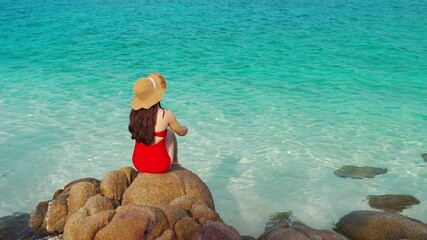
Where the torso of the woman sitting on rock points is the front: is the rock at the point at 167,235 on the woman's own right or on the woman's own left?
on the woman's own right

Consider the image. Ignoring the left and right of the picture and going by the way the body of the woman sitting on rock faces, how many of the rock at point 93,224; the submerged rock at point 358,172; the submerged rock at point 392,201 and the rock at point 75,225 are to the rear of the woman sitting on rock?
2

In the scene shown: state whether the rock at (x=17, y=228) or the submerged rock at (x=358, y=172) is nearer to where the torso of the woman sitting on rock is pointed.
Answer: the submerged rock

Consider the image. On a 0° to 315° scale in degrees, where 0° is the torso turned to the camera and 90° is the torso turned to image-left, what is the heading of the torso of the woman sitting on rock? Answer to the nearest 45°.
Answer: approximately 225°

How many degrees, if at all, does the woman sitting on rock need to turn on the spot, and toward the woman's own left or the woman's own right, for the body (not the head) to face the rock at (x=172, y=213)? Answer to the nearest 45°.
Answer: approximately 135° to the woman's own right

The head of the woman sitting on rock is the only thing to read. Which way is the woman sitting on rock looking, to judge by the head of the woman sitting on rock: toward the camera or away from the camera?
away from the camera

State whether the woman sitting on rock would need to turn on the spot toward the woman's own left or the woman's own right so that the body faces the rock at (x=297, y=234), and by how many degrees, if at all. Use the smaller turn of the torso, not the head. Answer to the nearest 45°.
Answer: approximately 90° to the woman's own right

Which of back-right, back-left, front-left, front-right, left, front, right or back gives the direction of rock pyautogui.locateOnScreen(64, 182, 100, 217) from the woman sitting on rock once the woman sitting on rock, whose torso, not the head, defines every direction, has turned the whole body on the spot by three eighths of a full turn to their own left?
front

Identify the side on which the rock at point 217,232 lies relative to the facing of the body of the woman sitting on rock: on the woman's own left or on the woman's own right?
on the woman's own right

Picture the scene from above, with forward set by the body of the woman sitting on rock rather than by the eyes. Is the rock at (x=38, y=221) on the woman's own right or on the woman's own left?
on the woman's own left
